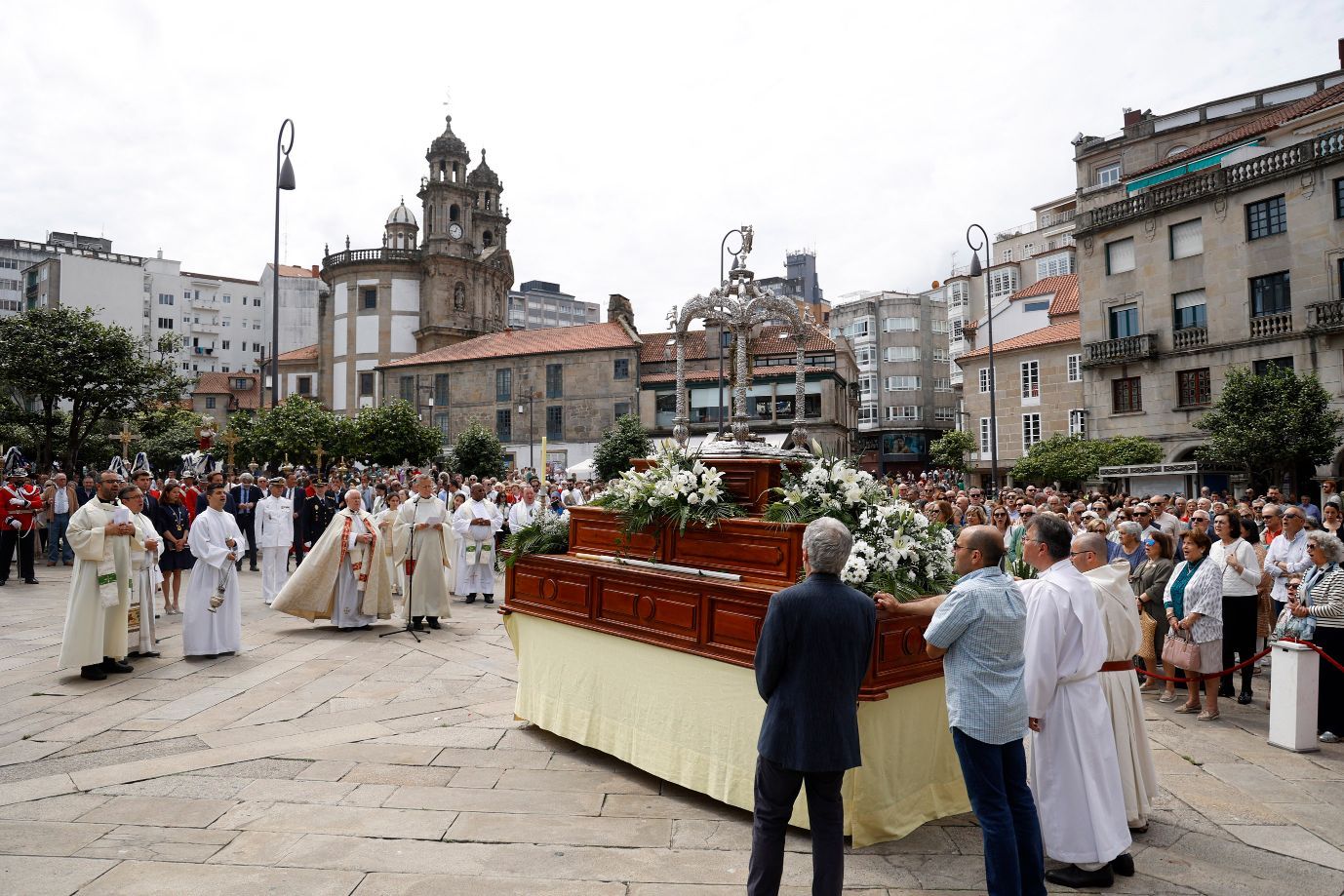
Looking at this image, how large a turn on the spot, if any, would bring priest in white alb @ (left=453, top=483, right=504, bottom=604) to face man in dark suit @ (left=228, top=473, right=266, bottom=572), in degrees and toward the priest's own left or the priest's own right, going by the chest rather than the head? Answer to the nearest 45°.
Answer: approximately 135° to the priest's own right

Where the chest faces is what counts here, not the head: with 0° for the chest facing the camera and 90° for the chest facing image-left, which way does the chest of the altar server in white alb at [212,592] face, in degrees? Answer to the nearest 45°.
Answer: approximately 315°

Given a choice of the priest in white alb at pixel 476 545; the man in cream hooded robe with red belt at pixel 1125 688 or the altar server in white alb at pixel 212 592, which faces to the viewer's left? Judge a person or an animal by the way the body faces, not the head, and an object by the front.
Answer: the man in cream hooded robe with red belt at pixel 1125 688

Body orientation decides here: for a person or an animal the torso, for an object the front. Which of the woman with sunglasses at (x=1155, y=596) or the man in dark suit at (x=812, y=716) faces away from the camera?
the man in dark suit

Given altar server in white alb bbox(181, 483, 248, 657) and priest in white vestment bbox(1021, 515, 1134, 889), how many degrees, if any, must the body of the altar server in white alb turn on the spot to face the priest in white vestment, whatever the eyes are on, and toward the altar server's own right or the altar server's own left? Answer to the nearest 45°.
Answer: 0° — they already face them

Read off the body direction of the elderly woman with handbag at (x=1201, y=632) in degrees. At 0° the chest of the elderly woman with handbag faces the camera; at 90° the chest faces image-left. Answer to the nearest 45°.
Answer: approximately 45°

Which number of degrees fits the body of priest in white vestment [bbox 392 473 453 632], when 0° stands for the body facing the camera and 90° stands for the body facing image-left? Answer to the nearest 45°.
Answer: approximately 0°

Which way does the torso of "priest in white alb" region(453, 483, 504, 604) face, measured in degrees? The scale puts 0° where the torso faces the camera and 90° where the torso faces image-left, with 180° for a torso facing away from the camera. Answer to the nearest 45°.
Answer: approximately 0°
